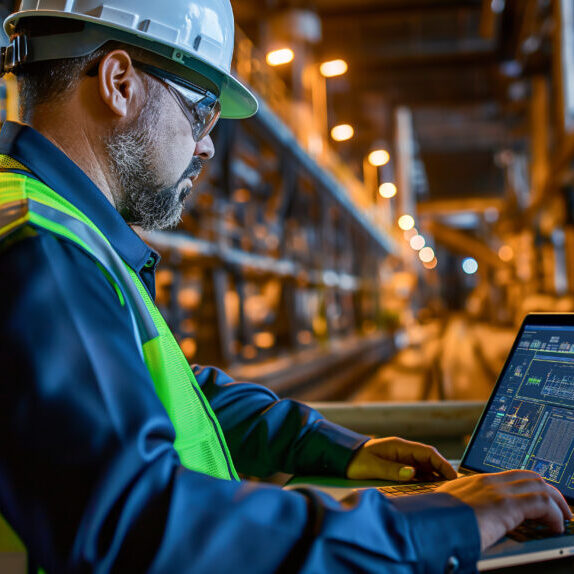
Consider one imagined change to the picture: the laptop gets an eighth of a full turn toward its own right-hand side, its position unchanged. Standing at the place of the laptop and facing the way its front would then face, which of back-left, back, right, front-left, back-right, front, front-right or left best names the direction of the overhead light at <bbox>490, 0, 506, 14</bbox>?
right

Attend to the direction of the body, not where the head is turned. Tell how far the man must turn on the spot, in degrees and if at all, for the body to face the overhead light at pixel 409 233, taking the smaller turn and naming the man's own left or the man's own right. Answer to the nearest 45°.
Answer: approximately 90° to the man's own left

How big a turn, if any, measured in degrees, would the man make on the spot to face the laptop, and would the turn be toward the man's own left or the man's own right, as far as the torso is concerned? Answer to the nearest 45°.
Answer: approximately 45° to the man's own left

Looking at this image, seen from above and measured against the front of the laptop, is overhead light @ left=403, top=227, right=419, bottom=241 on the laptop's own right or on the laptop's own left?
on the laptop's own right

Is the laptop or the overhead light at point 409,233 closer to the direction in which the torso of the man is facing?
the laptop

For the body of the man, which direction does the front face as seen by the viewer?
to the viewer's right

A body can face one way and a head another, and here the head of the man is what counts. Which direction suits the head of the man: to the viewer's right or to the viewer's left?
to the viewer's right

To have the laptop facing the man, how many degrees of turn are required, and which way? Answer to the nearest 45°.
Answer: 0° — it already faces them

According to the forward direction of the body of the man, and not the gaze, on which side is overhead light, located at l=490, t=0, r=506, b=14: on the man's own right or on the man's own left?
on the man's own left

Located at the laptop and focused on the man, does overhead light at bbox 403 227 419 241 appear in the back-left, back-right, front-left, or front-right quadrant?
back-right

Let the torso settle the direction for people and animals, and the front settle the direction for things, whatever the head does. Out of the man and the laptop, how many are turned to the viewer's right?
1

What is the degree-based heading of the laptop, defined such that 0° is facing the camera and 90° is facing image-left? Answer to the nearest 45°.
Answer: approximately 45°
